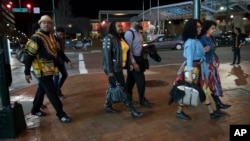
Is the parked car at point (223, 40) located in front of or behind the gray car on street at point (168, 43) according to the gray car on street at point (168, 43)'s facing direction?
behind

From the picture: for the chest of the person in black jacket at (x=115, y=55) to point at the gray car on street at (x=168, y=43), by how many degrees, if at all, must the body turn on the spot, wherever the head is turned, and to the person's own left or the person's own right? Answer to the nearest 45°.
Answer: approximately 90° to the person's own left

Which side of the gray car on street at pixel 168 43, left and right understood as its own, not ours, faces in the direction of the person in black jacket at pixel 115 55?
left

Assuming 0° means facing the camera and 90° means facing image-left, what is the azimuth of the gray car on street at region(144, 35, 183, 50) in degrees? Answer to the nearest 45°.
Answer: approximately 90°

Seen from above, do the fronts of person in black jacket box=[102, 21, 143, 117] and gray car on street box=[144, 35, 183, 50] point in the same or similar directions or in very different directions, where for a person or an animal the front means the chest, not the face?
very different directions

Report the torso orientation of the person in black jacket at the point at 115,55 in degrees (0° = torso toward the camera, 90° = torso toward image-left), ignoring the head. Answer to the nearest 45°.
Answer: approximately 270°
